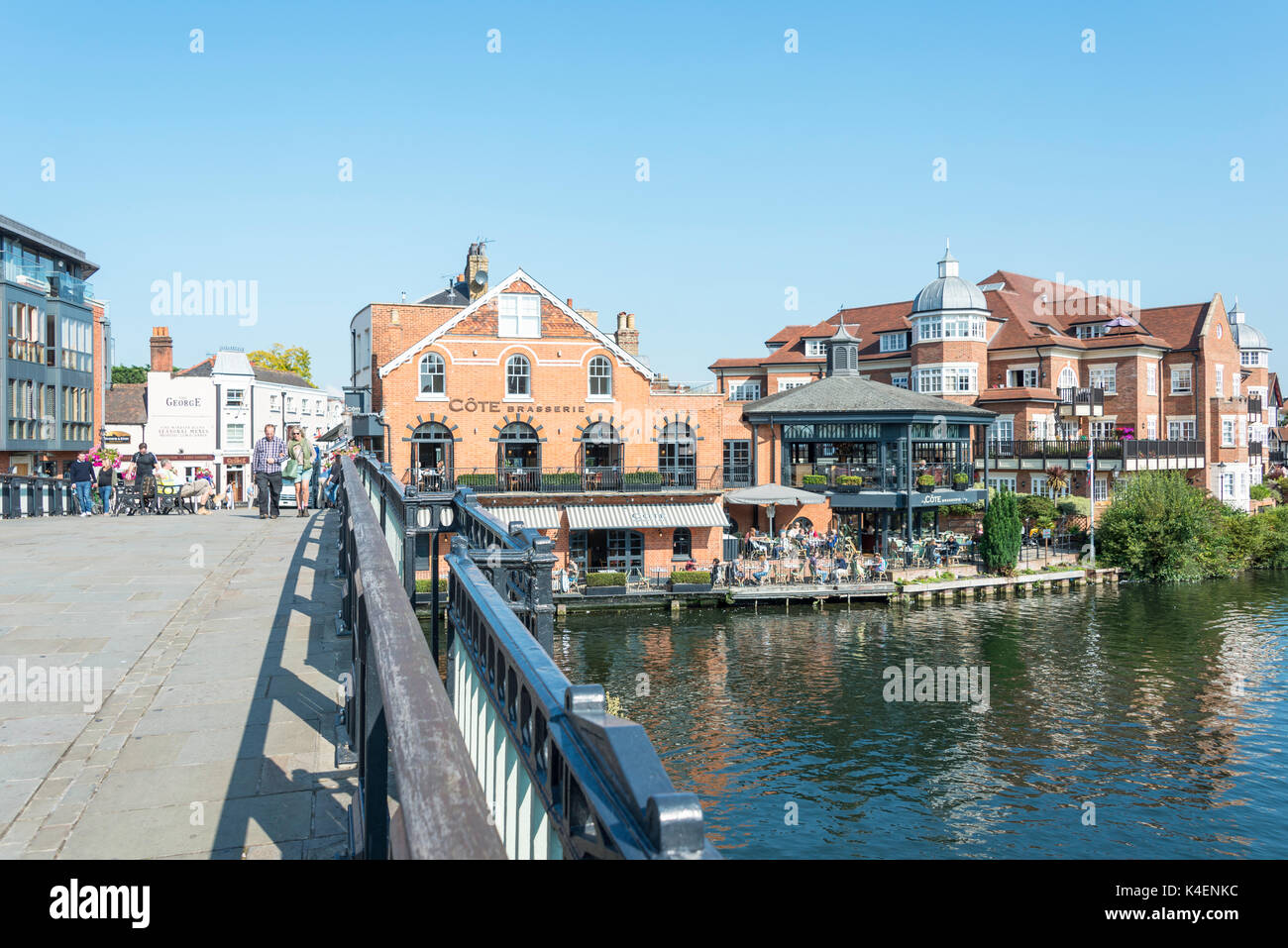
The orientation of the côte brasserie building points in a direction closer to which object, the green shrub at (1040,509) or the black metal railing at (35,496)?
the black metal railing

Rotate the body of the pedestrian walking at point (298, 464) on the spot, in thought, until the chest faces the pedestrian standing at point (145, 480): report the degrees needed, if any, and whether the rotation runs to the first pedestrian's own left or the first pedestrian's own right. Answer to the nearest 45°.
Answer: approximately 135° to the first pedestrian's own right

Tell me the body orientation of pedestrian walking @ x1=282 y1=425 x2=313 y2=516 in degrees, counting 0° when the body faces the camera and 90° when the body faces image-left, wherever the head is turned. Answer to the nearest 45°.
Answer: approximately 0°

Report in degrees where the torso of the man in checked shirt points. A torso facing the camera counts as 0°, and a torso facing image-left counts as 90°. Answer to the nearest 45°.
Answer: approximately 0°
